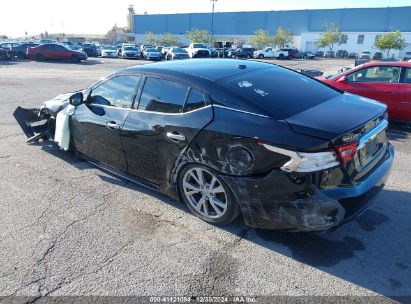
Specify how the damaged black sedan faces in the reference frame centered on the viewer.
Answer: facing away from the viewer and to the left of the viewer

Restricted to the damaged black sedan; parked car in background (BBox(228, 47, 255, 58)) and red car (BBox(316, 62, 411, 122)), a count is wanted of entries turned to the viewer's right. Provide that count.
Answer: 0

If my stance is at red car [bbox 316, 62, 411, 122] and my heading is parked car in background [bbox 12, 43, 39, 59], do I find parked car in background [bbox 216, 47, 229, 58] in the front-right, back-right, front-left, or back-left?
front-right

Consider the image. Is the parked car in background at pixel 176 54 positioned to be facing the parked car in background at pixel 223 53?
no

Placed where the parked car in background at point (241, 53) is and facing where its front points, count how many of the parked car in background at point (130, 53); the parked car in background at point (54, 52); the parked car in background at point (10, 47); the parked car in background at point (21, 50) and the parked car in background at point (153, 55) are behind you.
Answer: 0

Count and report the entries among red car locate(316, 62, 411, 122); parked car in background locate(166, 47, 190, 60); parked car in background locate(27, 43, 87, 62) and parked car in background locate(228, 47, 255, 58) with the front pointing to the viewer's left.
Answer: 2

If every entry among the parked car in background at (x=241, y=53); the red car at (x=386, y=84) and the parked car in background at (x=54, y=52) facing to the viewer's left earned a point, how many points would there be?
2

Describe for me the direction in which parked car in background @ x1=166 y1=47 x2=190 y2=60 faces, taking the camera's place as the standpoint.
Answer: facing the viewer and to the right of the viewer

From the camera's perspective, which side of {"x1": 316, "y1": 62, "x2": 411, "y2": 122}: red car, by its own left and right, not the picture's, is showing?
left

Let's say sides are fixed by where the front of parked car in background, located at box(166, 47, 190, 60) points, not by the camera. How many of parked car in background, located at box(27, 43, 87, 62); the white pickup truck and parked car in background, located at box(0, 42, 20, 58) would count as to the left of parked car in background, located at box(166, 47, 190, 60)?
1
